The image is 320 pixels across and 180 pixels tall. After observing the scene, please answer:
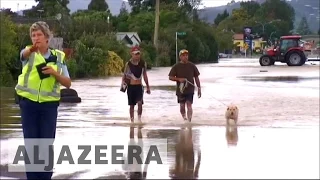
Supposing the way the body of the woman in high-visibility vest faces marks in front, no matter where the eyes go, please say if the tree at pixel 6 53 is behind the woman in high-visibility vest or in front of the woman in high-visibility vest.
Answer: behind

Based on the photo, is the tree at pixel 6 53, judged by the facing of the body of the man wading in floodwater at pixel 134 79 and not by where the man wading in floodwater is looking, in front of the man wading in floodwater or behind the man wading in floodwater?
behind

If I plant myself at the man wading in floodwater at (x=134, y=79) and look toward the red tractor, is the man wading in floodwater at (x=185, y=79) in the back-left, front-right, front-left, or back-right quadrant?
front-right

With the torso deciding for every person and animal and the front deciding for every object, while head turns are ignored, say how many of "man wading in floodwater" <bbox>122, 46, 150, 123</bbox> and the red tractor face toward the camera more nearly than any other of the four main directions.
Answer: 1

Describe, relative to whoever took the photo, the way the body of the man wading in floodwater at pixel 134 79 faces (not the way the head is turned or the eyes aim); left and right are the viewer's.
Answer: facing the viewer

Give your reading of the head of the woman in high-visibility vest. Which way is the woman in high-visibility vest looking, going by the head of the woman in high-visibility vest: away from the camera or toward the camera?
toward the camera

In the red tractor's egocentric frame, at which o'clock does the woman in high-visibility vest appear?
The woman in high-visibility vest is roughly at 9 o'clock from the red tractor.

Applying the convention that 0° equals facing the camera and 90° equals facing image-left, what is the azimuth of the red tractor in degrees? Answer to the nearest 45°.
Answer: approximately 90°

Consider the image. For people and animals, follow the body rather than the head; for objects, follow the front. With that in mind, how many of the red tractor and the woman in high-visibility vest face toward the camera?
1

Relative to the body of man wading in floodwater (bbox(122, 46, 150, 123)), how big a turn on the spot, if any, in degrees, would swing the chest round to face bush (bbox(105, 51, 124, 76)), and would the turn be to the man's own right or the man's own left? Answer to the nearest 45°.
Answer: approximately 180°

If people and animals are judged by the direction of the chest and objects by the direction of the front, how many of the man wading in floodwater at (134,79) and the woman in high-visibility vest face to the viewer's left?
0

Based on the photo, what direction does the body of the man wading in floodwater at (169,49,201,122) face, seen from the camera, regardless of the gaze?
toward the camera

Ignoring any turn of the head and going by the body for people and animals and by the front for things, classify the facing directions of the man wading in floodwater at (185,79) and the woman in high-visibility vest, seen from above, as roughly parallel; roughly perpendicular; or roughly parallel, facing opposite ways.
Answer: roughly parallel
